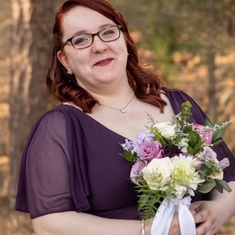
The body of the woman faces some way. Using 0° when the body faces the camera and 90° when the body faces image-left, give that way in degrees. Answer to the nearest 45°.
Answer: approximately 315°

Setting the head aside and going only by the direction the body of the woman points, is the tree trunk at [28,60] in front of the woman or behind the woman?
behind

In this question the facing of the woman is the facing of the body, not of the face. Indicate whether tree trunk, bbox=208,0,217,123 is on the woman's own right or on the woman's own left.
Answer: on the woman's own left
